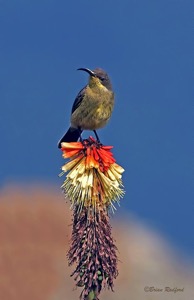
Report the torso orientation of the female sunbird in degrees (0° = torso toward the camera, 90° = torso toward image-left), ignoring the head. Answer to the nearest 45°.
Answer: approximately 315°
